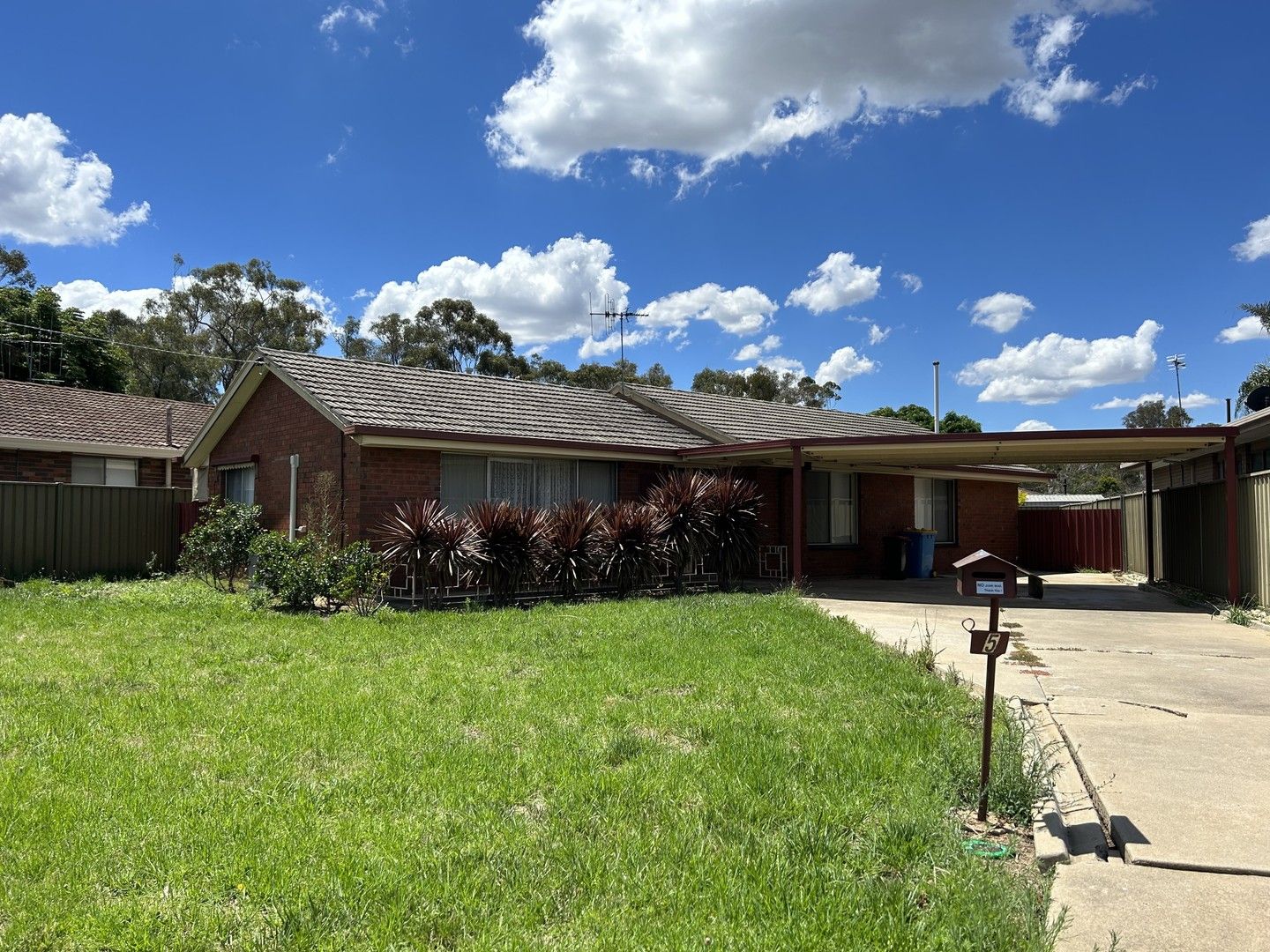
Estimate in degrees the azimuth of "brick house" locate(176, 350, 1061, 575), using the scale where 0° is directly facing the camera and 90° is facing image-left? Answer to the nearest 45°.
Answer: approximately 315°

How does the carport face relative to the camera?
toward the camera

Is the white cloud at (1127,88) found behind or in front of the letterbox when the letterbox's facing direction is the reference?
behind

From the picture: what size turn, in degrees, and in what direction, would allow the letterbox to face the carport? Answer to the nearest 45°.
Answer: approximately 180°

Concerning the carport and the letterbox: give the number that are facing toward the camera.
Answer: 2

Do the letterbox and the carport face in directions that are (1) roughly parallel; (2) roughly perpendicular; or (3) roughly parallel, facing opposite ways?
roughly parallel
